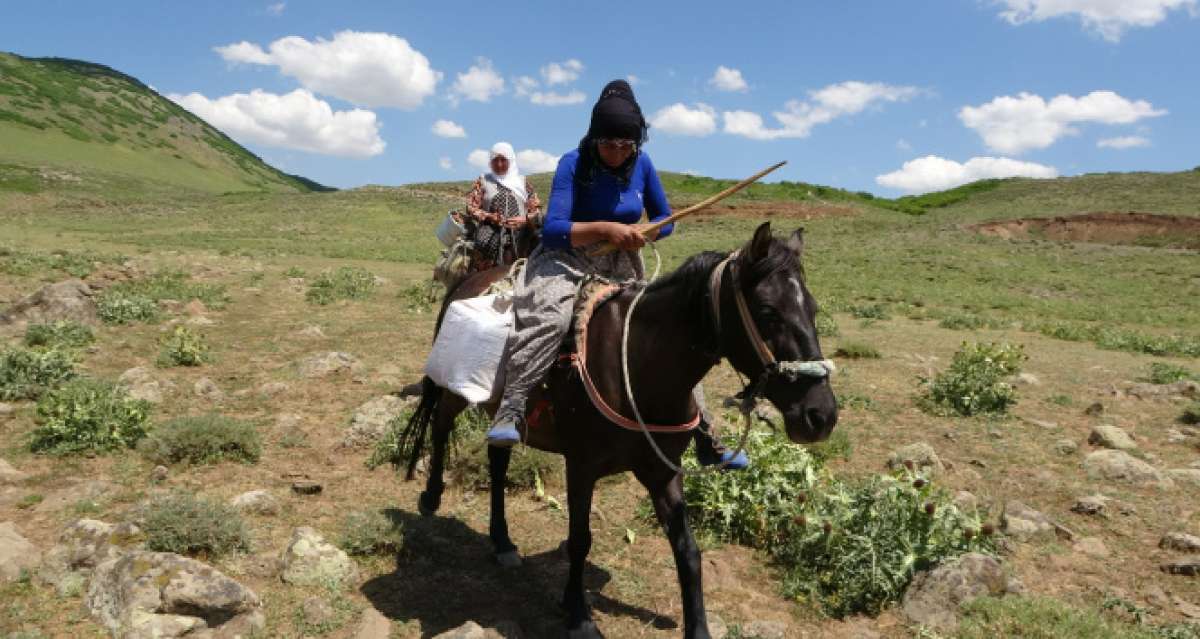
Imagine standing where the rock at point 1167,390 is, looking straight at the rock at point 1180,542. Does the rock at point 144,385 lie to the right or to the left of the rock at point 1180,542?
right

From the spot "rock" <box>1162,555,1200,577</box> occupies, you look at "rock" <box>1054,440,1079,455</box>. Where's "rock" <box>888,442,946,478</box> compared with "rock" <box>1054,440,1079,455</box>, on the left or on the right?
left

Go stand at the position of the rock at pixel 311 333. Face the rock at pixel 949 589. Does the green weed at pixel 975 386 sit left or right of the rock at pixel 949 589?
left

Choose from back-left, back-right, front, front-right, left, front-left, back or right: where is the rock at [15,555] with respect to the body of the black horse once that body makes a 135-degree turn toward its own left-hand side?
left

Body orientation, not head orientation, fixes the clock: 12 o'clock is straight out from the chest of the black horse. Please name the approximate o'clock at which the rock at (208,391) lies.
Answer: The rock is roughly at 6 o'clock from the black horse.

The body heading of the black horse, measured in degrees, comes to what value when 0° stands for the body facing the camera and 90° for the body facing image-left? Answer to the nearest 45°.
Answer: approximately 315°

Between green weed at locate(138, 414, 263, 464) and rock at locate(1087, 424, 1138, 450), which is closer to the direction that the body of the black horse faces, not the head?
the rock
